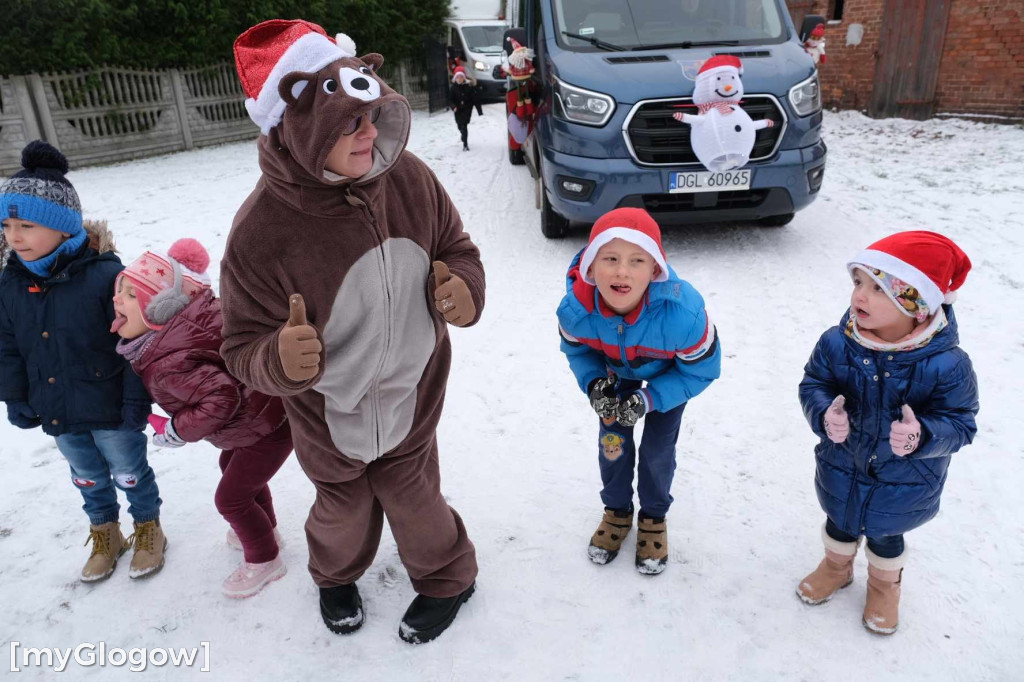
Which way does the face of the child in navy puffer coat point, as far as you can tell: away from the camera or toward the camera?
toward the camera

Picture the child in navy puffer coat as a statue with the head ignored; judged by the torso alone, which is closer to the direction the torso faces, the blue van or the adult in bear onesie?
the adult in bear onesie

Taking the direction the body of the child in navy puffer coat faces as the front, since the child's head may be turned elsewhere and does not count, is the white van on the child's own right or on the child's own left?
on the child's own right

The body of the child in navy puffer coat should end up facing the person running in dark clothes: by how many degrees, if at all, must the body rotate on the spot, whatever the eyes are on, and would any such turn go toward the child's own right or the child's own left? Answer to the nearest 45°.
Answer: approximately 90° to the child's own right

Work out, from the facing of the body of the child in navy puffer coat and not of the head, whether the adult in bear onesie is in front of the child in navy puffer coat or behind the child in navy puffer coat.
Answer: in front

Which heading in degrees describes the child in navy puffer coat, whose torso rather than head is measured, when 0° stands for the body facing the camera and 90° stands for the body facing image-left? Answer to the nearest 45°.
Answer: approximately 45°

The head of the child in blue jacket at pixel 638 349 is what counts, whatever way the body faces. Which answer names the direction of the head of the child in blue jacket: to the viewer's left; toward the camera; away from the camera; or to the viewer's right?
toward the camera

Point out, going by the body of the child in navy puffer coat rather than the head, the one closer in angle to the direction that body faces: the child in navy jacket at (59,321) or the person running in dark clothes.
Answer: the child in navy jacket

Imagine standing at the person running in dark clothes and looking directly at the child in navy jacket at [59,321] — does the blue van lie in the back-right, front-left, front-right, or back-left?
front-left
